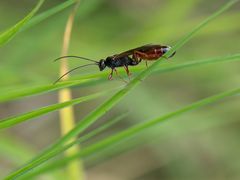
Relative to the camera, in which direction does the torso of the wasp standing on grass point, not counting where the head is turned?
to the viewer's left
